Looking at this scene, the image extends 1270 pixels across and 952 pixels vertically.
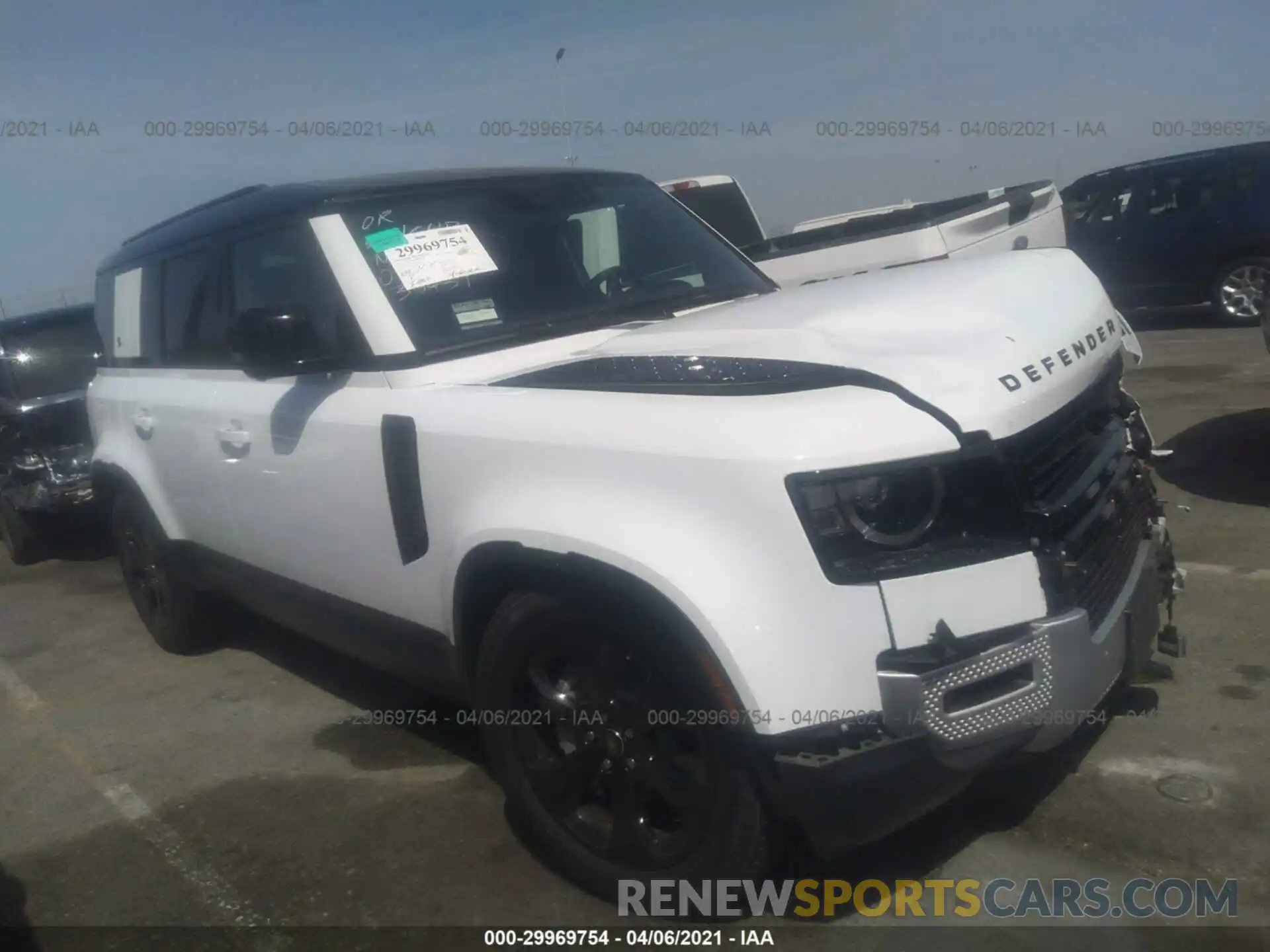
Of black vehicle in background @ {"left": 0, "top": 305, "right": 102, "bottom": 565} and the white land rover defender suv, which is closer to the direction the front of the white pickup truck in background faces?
the black vehicle in background

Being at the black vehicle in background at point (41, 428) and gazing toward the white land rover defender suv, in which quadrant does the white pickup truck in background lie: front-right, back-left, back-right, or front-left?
front-left

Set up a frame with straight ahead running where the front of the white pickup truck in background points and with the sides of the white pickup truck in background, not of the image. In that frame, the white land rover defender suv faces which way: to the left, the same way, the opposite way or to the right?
the opposite way

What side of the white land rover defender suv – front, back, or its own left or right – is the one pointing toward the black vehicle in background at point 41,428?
back

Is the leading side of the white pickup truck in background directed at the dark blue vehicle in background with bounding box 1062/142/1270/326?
no

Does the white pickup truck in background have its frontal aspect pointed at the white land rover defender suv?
no

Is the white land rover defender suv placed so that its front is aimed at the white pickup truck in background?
no

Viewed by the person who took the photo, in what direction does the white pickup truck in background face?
facing away from the viewer and to the left of the viewer

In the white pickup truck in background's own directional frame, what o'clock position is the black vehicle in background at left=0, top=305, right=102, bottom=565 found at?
The black vehicle in background is roughly at 11 o'clock from the white pickup truck in background.
